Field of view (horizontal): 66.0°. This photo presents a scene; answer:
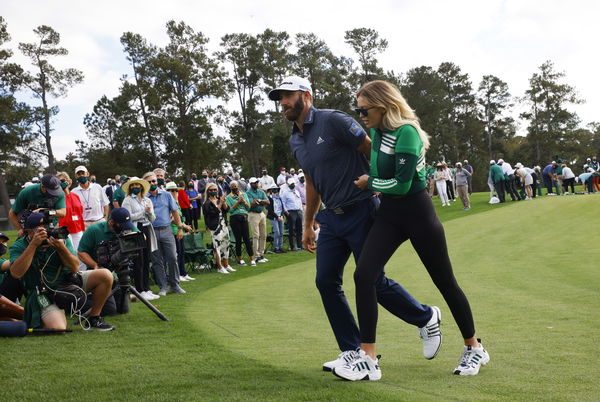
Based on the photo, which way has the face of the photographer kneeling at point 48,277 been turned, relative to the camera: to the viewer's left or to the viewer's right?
to the viewer's right

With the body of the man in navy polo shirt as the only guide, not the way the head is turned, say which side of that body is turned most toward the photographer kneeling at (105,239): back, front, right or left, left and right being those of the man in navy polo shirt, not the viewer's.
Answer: right

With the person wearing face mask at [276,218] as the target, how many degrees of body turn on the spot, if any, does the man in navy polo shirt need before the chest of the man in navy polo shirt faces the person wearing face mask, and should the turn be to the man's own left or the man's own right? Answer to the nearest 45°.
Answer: approximately 135° to the man's own right

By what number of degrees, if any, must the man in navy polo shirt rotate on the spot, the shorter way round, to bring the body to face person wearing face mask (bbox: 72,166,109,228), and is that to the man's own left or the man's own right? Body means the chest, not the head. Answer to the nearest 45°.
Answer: approximately 90° to the man's own right
